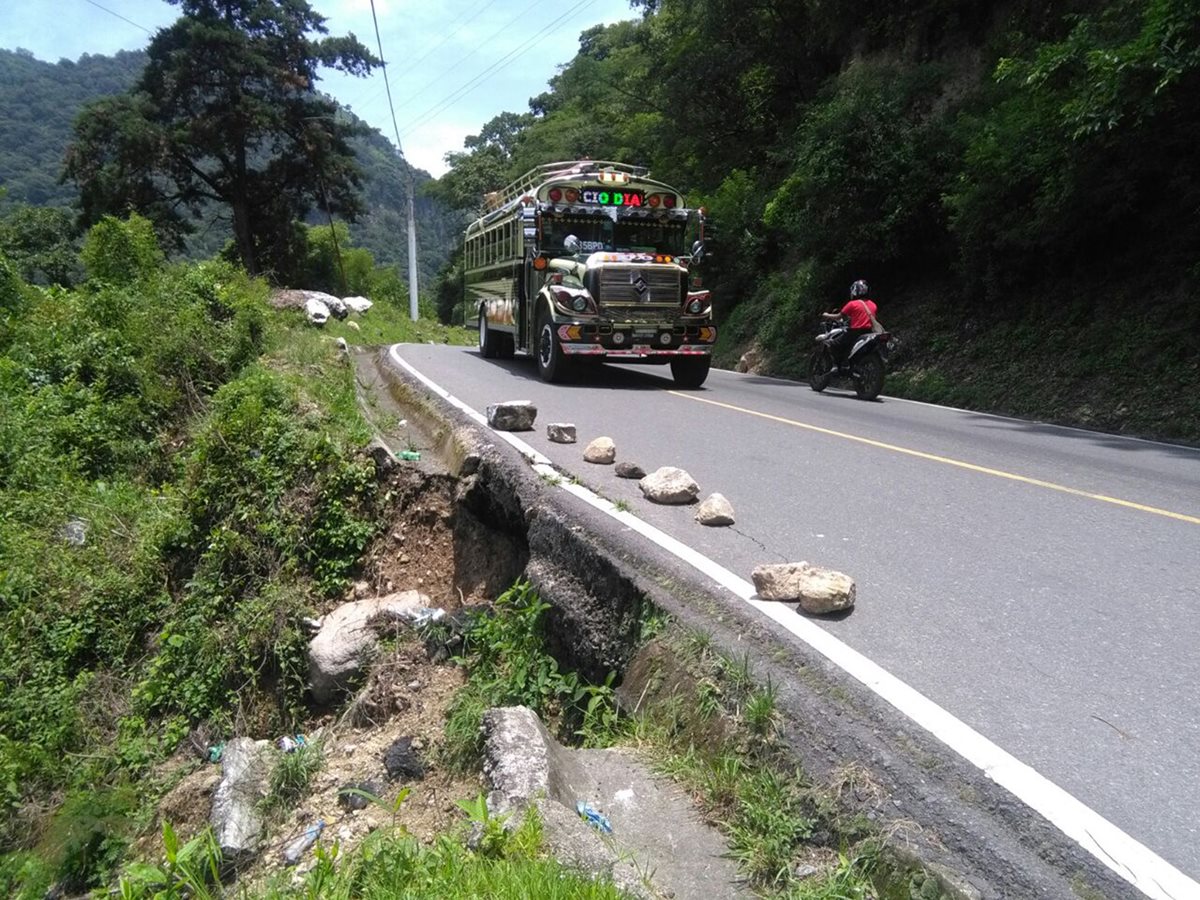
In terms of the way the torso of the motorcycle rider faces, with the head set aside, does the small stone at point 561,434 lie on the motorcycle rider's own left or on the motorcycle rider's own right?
on the motorcycle rider's own left

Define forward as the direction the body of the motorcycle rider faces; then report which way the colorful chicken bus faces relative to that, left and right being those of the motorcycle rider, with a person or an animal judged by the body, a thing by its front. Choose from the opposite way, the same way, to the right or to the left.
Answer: the opposite way

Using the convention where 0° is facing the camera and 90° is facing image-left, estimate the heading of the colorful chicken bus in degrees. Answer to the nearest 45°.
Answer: approximately 315°

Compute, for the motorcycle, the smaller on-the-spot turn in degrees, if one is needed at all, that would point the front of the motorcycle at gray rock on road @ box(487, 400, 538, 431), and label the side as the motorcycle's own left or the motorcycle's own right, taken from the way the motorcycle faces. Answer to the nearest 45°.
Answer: approximately 90° to the motorcycle's own left

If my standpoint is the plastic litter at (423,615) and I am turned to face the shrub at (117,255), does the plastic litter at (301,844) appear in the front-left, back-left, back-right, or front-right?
back-left

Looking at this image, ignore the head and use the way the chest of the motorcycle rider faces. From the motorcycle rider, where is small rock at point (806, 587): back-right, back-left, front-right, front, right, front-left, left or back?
back-left

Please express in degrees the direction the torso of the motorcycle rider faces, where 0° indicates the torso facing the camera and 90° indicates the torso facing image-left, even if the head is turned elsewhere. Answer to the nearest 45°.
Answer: approximately 135°

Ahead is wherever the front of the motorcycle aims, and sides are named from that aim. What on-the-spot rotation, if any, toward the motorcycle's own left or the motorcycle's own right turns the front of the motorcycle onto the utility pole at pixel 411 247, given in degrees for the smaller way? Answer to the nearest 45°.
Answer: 0° — it already faces it

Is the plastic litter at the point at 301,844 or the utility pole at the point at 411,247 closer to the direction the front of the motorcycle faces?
the utility pole

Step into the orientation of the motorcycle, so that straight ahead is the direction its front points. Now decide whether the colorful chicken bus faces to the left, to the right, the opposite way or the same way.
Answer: the opposite way

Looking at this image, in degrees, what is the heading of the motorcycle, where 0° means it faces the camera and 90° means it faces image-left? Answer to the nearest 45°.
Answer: approximately 135°
